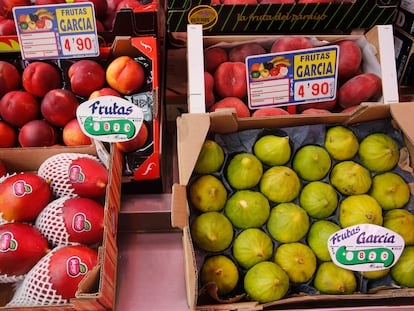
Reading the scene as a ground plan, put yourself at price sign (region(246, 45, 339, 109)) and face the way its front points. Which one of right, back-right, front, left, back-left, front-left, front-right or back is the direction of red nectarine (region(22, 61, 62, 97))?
right

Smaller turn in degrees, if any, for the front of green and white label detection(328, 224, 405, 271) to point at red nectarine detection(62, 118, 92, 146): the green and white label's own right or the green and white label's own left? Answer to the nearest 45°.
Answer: approximately 90° to the green and white label's own right

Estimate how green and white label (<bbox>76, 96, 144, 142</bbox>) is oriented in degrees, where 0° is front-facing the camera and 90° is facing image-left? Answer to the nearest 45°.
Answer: approximately 0°

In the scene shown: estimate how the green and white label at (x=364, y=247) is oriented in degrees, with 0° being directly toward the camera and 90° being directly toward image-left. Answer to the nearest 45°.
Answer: approximately 0°
